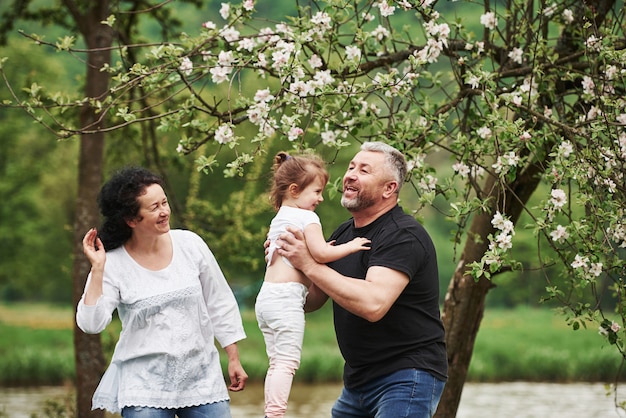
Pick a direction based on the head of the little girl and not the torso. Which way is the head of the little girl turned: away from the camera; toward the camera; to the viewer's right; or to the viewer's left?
to the viewer's right

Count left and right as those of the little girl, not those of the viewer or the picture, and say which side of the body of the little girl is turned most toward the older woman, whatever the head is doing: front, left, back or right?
back

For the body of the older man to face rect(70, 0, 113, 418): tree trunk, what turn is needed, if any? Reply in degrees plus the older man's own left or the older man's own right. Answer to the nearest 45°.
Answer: approximately 90° to the older man's own right

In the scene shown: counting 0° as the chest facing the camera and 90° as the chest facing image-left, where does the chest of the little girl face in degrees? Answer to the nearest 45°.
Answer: approximately 270°

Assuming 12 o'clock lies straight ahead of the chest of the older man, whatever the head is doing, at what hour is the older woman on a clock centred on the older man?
The older woman is roughly at 2 o'clock from the older man.

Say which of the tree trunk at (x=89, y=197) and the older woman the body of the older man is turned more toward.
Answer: the older woman

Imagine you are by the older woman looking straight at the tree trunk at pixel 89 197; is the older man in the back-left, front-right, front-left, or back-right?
back-right

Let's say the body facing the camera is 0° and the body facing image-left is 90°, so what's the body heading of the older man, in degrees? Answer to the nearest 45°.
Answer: approximately 45°
